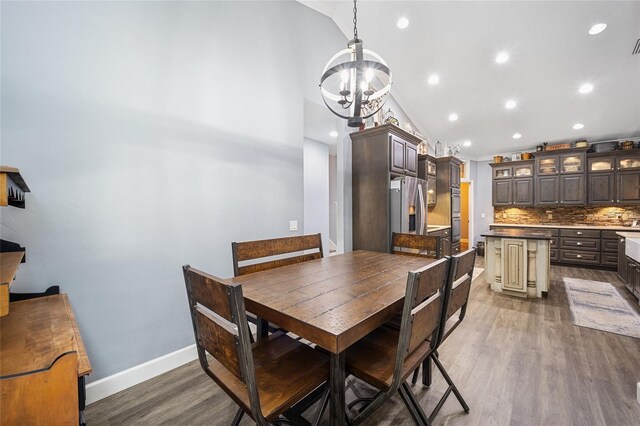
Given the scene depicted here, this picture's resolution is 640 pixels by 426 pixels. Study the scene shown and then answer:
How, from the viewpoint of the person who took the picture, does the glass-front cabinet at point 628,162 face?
facing the viewer

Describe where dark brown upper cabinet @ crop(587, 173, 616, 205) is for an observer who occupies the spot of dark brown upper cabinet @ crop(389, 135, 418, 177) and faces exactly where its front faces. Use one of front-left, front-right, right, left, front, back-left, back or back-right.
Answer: left

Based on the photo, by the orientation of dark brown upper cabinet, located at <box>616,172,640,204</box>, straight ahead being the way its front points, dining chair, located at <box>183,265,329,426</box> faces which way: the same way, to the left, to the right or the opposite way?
the opposite way

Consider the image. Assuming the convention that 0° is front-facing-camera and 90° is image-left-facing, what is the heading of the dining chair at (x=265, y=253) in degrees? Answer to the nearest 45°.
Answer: approximately 315°

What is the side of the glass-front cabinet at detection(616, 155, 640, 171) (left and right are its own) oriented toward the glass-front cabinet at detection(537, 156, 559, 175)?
right

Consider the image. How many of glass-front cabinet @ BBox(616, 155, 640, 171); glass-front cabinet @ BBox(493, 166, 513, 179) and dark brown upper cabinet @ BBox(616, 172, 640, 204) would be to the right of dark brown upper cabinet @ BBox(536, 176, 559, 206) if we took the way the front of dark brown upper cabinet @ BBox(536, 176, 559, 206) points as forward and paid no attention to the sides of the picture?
1

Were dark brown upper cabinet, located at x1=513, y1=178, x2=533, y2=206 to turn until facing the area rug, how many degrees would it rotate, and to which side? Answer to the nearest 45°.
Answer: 0° — it already faces it

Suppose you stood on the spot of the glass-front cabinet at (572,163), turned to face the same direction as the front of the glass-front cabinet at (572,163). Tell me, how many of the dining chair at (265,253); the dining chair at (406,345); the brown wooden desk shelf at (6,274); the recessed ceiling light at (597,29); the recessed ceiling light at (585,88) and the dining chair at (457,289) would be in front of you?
6

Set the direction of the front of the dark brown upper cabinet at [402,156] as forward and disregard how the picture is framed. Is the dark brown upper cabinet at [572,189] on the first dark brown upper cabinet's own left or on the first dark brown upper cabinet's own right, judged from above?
on the first dark brown upper cabinet's own left

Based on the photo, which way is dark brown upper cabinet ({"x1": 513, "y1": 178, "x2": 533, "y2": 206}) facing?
toward the camera

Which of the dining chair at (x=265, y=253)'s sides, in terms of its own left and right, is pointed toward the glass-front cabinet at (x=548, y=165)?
left

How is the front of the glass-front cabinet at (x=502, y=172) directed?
toward the camera

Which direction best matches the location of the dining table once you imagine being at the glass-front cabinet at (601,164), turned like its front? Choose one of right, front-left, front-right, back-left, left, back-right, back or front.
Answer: front

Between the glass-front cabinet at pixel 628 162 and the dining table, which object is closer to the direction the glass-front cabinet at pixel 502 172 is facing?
the dining table

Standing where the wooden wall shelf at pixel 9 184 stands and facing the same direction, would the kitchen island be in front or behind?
in front
